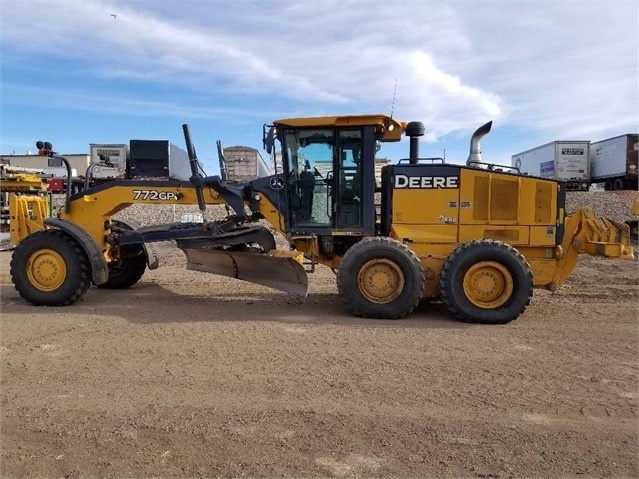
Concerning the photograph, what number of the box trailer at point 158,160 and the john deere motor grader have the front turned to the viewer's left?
1

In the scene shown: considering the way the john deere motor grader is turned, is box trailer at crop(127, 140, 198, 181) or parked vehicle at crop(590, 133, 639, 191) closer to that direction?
the box trailer

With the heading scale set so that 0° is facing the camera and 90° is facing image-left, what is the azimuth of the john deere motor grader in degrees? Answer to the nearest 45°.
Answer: approximately 90°

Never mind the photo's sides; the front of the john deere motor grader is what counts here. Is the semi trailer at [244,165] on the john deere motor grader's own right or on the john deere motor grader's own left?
on the john deere motor grader's own right

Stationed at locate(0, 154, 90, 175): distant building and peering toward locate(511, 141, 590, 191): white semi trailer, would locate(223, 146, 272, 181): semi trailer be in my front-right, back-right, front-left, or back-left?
front-right

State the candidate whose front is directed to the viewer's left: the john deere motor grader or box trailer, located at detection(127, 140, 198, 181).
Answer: the john deere motor grader
